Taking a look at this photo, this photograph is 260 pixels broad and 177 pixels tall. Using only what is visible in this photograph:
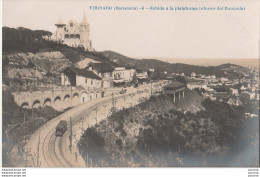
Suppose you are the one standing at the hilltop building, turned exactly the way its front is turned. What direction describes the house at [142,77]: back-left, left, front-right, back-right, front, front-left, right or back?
left

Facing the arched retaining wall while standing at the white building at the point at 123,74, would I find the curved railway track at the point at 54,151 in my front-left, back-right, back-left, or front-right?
front-left

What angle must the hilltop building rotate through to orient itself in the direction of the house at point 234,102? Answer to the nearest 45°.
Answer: approximately 90° to its left

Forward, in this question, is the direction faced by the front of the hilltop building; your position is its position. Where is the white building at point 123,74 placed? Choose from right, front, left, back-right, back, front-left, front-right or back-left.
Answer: left

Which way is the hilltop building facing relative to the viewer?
toward the camera

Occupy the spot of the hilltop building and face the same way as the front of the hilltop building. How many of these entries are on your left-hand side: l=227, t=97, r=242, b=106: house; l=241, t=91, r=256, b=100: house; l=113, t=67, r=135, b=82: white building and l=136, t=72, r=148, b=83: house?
4
